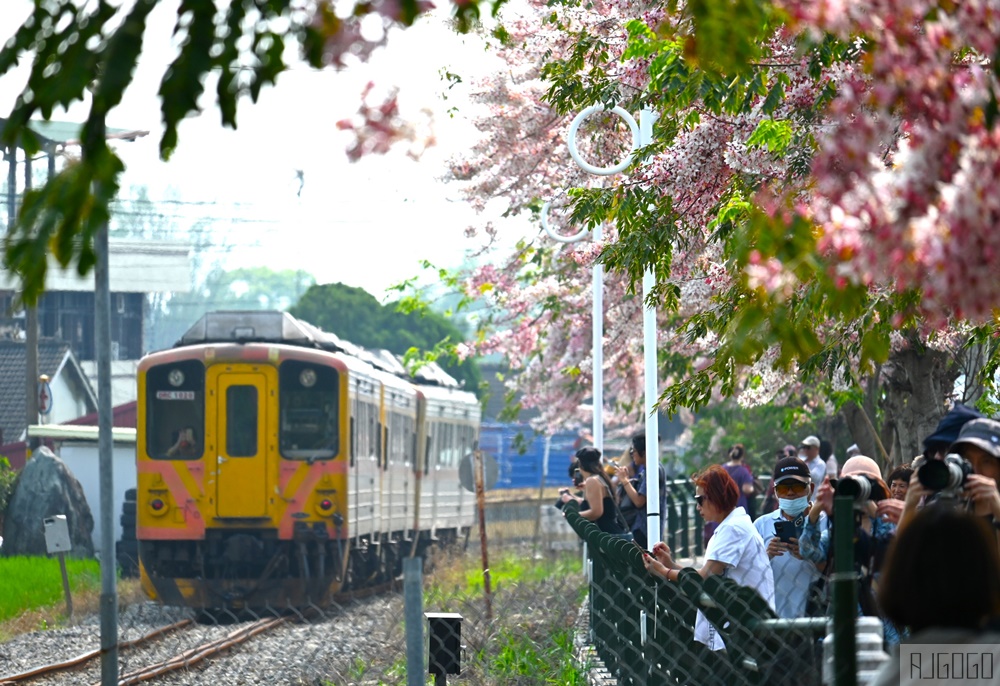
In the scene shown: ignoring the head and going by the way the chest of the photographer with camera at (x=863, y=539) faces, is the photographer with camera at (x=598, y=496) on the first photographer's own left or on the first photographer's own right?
on the first photographer's own right

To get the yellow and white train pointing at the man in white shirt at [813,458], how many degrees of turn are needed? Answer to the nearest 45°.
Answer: approximately 45° to its left

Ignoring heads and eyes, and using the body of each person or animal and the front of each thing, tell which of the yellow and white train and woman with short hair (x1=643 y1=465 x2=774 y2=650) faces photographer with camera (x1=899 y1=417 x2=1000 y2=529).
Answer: the yellow and white train

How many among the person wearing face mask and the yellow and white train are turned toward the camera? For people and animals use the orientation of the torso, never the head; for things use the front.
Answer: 2

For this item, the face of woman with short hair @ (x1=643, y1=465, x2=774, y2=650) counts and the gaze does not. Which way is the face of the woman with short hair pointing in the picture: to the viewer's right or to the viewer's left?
to the viewer's left

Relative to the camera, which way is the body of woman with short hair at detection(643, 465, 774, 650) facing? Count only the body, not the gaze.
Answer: to the viewer's left

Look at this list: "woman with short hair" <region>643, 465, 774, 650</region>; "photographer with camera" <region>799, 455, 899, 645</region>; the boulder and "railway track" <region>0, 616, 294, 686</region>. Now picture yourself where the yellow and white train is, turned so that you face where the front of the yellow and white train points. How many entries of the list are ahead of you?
3

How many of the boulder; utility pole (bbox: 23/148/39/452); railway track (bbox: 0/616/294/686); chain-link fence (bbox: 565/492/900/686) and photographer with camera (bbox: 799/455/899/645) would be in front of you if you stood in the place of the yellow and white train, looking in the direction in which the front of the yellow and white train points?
3

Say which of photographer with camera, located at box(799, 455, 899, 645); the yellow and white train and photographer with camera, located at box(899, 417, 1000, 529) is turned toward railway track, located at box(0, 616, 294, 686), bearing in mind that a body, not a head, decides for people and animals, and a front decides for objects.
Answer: the yellow and white train

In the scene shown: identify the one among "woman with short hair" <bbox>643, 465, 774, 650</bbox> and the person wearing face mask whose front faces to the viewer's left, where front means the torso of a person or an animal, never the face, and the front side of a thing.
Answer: the woman with short hair
